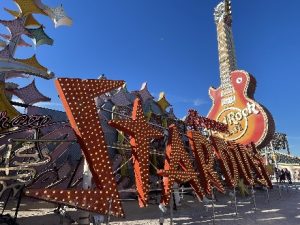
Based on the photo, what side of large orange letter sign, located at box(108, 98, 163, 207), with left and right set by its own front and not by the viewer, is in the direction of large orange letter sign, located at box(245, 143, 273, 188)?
left

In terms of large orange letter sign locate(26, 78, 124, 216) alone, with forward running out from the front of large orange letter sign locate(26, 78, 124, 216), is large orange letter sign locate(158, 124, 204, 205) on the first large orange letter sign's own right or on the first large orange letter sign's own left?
on the first large orange letter sign's own left

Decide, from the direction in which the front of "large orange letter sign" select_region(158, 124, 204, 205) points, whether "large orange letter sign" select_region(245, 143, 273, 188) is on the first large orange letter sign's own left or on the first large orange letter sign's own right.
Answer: on the first large orange letter sign's own left

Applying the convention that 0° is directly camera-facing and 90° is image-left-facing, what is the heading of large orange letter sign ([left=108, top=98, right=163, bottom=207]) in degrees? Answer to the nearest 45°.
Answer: approximately 315°

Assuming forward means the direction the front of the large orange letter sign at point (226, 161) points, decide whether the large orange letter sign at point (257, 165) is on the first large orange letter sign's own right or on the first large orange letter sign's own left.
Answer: on the first large orange letter sign's own left
